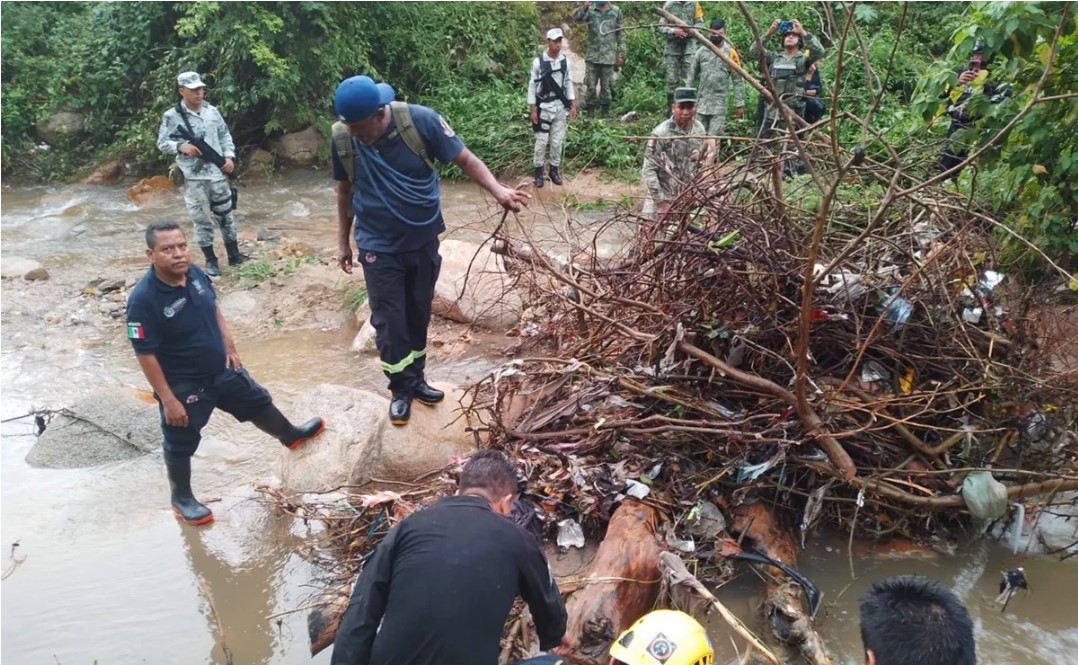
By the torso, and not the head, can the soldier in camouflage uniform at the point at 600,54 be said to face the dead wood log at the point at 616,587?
yes

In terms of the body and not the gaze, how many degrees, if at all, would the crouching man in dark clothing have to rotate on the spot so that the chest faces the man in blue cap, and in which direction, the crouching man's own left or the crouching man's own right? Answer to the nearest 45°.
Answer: approximately 45° to the crouching man's own left

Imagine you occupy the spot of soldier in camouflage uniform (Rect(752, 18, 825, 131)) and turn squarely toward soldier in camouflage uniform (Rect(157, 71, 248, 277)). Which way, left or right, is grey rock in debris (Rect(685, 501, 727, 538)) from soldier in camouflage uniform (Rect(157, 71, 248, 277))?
left

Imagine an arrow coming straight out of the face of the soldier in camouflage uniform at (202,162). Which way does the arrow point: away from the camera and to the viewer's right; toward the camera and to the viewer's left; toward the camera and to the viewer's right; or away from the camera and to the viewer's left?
toward the camera and to the viewer's right

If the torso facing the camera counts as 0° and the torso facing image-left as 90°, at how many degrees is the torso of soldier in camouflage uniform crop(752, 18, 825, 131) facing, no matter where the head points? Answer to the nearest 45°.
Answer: approximately 0°

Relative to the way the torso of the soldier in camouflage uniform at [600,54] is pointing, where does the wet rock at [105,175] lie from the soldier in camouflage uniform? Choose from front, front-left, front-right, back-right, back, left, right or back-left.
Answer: right

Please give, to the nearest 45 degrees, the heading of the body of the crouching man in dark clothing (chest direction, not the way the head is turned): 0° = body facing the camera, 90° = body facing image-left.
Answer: approximately 225°

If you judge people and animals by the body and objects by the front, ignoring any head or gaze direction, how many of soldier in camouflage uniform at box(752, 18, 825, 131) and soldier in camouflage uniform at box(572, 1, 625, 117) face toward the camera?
2

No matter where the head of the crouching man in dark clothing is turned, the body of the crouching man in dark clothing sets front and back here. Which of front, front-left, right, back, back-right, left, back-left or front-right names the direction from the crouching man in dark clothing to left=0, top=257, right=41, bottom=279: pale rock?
left

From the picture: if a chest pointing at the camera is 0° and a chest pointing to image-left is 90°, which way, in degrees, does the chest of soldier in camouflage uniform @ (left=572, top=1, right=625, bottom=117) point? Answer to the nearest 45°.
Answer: approximately 0°
